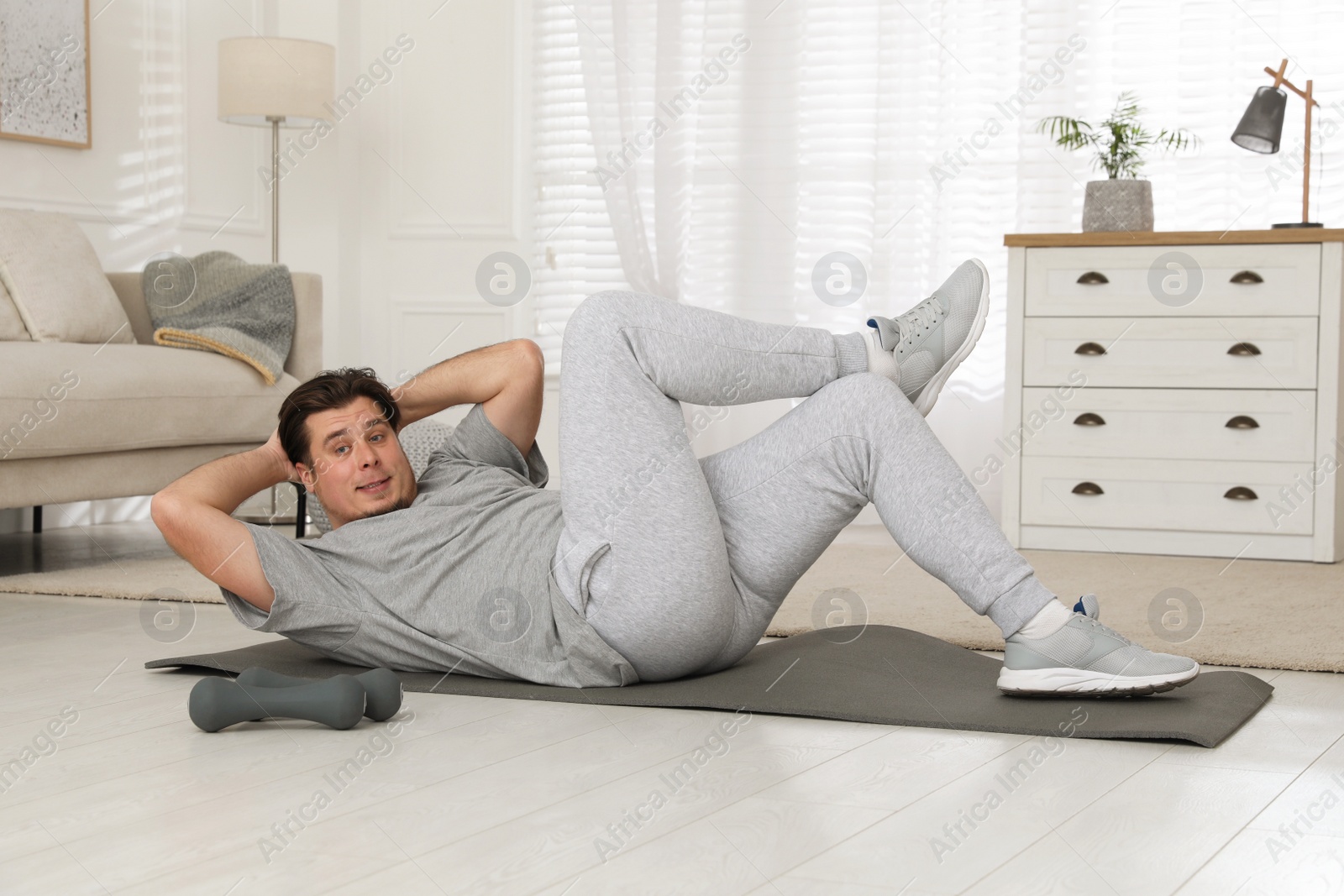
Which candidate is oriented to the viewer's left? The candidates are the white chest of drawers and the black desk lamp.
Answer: the black desk lamp

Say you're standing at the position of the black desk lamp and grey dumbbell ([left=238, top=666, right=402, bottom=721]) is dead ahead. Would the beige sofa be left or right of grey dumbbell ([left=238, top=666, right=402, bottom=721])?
right

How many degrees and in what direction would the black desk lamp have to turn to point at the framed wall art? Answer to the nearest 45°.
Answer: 0° — it already faces it

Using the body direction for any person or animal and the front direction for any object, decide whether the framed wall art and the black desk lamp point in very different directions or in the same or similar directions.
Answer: very different directions

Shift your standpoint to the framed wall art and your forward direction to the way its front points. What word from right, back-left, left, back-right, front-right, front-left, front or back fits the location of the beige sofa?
front-right

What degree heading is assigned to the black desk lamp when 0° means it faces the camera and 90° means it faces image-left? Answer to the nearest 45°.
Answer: approximately 90°

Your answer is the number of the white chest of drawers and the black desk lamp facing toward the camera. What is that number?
1

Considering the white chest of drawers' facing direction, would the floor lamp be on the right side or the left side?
on its right

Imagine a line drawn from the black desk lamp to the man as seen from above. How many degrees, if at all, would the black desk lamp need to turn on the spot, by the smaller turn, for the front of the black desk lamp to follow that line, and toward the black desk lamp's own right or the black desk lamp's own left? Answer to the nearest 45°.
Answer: approximately 90° to the black desk lamp's own left

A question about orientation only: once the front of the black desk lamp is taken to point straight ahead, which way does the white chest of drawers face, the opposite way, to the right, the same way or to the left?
to the left

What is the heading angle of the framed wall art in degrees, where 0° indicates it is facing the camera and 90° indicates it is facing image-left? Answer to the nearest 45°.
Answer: approximately 315°
